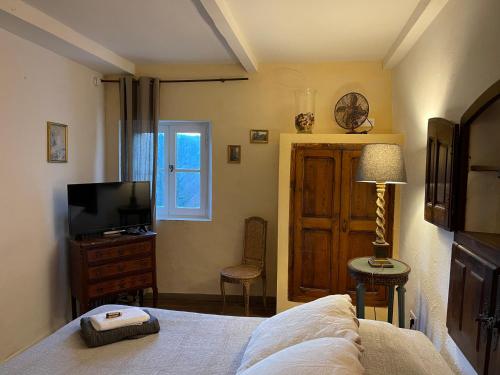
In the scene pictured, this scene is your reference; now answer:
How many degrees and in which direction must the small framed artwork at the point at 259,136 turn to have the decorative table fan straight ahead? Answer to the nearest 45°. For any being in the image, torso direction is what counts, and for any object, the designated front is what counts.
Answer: approximately 90° to its left

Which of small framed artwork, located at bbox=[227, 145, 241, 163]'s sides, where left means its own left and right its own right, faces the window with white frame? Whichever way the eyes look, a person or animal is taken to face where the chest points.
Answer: right

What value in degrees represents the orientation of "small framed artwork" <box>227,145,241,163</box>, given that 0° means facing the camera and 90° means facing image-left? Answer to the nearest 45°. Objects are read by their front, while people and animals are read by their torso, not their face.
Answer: approximately 0°

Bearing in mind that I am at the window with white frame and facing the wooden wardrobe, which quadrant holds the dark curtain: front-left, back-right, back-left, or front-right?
back-right

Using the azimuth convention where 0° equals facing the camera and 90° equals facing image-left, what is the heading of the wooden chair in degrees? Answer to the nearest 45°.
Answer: approximately 45°

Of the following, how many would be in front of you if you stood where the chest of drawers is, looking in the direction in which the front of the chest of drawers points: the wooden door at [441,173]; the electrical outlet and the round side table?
3

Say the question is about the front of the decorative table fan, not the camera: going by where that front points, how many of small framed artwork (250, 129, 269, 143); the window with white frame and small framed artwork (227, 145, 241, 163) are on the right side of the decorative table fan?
3

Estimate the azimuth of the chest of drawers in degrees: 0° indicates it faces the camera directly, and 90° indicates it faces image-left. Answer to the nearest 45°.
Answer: approximately 315°

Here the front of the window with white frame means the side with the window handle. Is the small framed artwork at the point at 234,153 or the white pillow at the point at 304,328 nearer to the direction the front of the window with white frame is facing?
the white pillow
